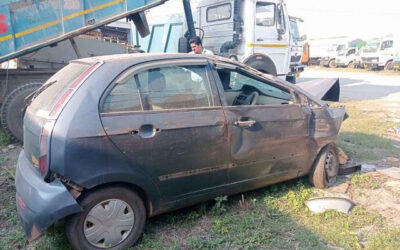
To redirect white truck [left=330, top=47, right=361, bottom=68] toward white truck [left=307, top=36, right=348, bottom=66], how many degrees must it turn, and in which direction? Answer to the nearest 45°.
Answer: approximately 90° to its right

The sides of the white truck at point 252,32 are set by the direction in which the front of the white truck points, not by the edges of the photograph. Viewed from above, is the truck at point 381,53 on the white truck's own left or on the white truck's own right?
on the white truck's own left

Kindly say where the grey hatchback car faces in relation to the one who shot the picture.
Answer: facing away from the viewer and to the right of the viewer

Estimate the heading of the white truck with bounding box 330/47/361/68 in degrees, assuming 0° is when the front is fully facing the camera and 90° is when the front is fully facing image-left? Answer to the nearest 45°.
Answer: approximately 45°

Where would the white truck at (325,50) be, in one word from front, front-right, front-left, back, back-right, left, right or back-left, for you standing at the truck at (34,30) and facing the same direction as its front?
front-left

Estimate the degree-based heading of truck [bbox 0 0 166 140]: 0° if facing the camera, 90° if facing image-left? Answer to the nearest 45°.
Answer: approximately 270°

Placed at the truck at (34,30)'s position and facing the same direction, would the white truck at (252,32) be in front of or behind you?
in front

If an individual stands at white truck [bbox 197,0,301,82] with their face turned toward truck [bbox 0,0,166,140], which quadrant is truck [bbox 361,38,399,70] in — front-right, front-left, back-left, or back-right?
back-right
